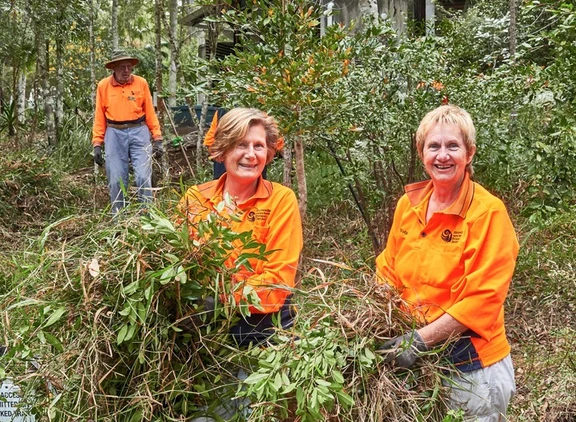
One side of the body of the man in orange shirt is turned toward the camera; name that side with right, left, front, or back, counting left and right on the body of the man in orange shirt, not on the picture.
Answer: front
